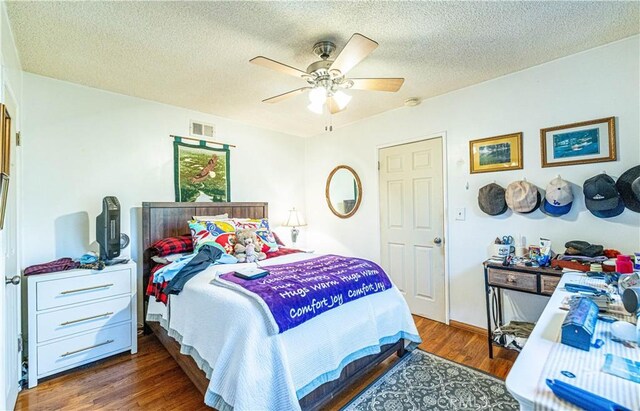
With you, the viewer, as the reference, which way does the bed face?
facing the viewer and to the right of the viewer

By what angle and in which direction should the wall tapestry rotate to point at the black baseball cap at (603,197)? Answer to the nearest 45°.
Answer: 0° — it already faces it

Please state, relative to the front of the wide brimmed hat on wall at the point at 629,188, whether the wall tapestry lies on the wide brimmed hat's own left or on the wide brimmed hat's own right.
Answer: on the wide brimmed hat's own right

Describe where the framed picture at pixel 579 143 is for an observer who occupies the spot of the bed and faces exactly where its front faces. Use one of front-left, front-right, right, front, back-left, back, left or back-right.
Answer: front-left

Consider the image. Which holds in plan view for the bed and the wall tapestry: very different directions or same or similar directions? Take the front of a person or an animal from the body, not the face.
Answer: same or similar directions

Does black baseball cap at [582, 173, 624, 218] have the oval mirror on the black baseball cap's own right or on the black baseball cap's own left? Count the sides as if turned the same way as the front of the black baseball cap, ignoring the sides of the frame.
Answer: on the black baseball cap's own right

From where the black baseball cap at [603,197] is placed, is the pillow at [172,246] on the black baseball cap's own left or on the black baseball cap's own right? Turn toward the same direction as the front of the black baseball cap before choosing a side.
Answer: on the black baseball cap's own right

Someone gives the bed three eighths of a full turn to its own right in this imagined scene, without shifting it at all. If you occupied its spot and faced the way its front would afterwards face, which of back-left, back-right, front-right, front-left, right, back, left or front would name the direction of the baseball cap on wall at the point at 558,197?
back

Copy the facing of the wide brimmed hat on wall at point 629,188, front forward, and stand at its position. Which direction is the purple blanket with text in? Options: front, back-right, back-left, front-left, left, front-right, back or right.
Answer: front-right

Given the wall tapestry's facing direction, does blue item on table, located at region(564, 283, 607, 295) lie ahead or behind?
ahead

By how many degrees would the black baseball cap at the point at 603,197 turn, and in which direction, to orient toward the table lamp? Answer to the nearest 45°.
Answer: approximately 90° to its right

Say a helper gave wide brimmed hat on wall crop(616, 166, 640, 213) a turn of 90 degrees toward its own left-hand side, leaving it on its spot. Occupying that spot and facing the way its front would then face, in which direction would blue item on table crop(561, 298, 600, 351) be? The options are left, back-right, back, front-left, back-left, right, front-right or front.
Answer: right
